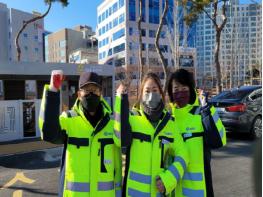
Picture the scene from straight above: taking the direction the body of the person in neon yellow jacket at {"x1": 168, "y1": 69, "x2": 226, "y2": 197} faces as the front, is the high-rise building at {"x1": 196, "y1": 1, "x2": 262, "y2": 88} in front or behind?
behind

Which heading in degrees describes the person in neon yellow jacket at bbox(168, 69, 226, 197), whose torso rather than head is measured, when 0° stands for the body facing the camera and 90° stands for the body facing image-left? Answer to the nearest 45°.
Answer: approximately 45°

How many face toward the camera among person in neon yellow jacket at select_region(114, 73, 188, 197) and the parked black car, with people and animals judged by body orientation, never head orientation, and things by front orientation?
1

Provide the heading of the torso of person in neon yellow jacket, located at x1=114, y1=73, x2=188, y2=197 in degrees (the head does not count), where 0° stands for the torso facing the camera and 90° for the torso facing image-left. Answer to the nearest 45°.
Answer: approximately 0°
